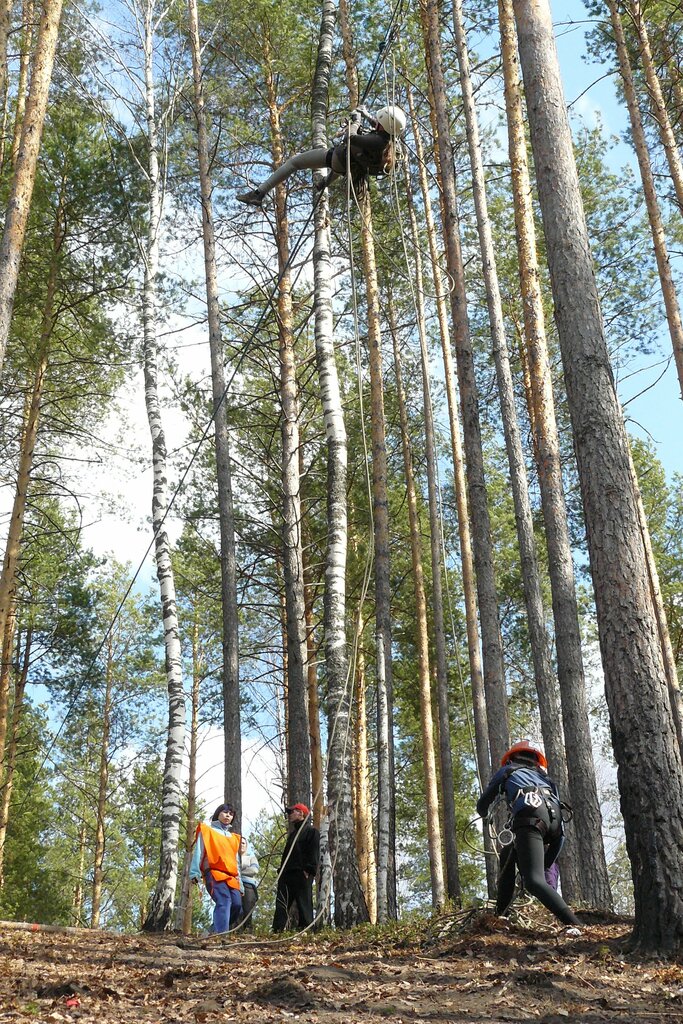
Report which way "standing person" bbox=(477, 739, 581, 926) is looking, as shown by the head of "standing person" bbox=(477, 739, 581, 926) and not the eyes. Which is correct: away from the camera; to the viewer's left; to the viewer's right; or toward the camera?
away from the camera

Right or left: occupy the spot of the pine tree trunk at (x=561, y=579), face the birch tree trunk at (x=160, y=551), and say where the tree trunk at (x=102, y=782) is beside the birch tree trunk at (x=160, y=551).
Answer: right

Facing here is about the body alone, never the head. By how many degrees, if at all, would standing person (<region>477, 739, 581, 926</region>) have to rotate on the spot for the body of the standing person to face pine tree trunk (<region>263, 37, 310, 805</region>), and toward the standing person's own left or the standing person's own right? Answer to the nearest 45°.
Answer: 0° — they already face it

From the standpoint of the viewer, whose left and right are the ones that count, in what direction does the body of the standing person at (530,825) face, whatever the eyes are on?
facing away from the viewer and to the left of the viewer

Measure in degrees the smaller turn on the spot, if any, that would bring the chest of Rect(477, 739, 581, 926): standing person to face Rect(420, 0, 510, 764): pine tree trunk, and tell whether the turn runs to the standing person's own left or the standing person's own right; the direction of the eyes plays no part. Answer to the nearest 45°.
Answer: approximately 45° to the standing person's own right
